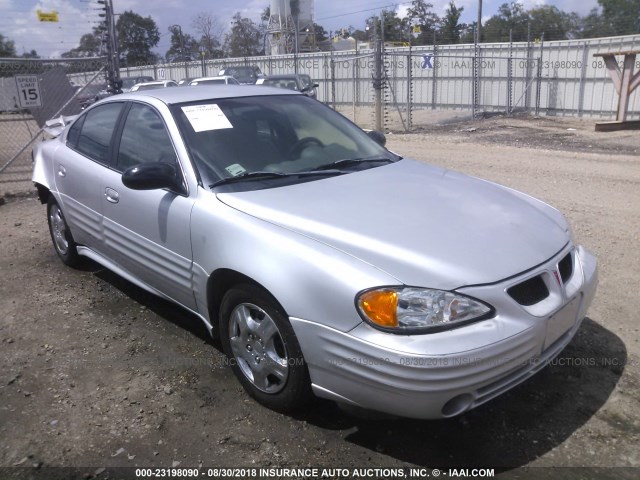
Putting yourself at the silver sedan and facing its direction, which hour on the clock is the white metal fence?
The white metal fence is roughly at 8 o'clock from the silver sedan.

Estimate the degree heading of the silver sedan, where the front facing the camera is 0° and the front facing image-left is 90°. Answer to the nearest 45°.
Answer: approximately 315°

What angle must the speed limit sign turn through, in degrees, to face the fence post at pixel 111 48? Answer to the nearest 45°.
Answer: approximately 135° to its left

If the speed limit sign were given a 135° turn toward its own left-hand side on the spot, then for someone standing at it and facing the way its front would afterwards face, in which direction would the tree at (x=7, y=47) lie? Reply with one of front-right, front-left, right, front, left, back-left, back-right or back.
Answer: front-left

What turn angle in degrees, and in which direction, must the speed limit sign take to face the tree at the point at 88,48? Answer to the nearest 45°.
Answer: approximately 180°

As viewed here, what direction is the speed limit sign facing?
toward the camera

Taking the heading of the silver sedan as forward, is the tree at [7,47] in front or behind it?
behind

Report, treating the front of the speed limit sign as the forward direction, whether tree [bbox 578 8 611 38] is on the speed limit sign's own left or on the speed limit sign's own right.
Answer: on the speed limit sign's own left

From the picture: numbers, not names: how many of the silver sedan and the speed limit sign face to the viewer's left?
0
